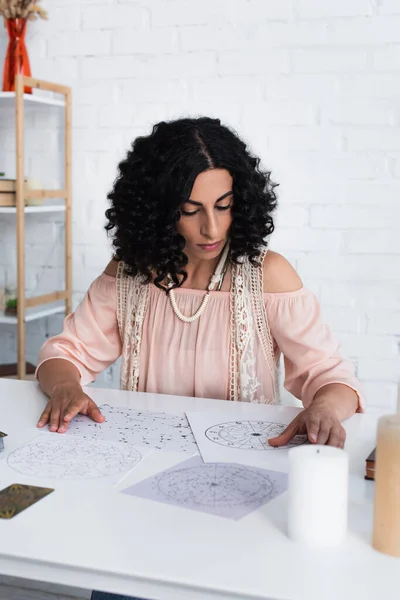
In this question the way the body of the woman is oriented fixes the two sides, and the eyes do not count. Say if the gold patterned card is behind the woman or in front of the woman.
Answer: in front

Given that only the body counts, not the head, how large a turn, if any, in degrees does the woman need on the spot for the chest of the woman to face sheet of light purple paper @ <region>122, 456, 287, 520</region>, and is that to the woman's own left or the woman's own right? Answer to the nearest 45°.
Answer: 0° — they already face it

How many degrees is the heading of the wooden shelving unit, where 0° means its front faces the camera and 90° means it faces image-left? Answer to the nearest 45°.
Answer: approximately 45°

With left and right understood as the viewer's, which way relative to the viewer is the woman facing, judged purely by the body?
facing the viewer

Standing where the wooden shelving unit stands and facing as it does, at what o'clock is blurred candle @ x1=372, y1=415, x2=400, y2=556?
The blurred candle is roughly at 10 o'clock from the wooden shelving unit.

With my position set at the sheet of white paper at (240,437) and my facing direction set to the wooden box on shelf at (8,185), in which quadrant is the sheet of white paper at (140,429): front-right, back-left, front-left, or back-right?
front-left

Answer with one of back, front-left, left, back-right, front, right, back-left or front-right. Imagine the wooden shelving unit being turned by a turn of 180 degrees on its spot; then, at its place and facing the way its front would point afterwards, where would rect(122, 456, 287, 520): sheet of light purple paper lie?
back-right

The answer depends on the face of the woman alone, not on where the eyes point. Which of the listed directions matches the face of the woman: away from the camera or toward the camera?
toward the camera

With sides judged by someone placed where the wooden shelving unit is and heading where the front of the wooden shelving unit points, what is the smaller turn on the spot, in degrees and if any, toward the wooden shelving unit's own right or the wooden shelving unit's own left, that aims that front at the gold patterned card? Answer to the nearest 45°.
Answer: approximately 45° to the wooden shelving unit's own left

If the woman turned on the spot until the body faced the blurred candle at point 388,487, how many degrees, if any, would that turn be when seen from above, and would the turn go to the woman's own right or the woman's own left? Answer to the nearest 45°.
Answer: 0° — they already face it
